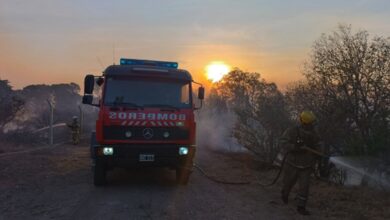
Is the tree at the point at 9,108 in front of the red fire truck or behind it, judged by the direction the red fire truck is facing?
behind

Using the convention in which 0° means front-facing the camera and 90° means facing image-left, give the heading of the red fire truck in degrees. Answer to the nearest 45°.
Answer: approximately 0°

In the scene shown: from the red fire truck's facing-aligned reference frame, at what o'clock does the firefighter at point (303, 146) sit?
The firefighter is roughly at 10 o'clock from the red fire truck.

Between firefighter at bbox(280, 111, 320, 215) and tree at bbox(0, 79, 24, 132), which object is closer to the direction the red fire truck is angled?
the firefighter

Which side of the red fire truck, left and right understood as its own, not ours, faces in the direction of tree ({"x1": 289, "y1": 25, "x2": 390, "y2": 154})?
left

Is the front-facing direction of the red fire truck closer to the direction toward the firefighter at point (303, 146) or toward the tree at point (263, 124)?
the firefighter

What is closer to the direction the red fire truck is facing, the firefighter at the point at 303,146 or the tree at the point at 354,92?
the firefighter

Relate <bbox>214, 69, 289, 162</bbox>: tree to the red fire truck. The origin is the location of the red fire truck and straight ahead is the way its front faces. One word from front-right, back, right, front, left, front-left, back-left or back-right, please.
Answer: back-left
